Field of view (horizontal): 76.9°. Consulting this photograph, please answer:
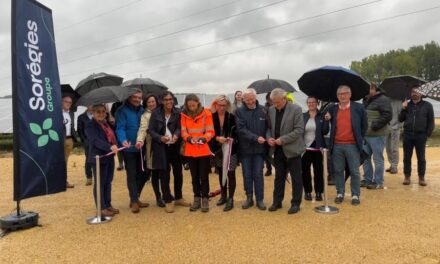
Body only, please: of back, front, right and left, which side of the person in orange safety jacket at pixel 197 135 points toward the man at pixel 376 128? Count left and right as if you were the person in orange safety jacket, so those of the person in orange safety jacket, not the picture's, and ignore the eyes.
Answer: left

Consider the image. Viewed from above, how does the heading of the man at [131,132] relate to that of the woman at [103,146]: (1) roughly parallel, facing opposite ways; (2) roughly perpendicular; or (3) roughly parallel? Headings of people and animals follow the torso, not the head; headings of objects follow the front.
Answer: roughly parallel

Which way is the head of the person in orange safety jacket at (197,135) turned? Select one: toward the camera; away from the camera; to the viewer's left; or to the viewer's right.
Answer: toward the camera

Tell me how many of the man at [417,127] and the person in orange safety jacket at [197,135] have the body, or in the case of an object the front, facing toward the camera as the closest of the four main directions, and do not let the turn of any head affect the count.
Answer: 2

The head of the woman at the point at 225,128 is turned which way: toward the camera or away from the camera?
toward the camera

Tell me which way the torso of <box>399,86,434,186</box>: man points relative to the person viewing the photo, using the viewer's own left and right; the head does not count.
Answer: facing the viewer

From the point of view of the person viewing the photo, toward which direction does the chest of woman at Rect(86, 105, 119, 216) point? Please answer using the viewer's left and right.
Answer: facing the viewer and to the right of the viewer

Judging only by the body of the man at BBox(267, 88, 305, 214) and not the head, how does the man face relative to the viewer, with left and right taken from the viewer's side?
facing the viewer and to the left of the viewer

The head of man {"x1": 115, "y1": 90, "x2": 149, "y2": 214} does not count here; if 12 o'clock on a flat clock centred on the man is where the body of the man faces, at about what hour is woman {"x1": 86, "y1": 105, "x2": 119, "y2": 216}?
The woman is roughly at 4 o'clock from the man.

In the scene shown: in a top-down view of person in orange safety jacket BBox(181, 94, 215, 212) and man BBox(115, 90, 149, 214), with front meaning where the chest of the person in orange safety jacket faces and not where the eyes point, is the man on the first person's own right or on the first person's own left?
on the first person's own right

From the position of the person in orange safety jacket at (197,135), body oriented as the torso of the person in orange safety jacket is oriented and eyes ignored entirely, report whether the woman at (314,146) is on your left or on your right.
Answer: on your left
